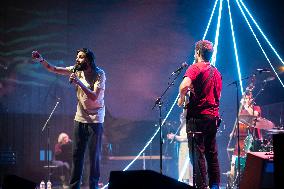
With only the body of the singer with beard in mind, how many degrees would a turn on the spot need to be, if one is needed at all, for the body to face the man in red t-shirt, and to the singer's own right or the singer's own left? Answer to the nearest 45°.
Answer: approximately 135° to the singer's own left

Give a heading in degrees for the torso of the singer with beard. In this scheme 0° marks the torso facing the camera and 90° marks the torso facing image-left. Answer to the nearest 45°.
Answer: approximately 45°

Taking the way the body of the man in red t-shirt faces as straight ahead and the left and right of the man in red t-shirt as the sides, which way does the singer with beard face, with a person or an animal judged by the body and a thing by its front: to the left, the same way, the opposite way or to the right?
to the left

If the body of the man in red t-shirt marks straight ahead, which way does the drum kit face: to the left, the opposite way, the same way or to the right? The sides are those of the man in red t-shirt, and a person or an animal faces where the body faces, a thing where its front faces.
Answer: to the left

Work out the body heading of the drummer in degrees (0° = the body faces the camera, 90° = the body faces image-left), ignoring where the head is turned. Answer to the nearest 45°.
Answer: approximately 45°

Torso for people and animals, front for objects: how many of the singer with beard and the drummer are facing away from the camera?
0

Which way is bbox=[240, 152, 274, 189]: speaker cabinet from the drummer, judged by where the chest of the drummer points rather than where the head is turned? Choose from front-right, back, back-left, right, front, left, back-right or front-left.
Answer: front-left

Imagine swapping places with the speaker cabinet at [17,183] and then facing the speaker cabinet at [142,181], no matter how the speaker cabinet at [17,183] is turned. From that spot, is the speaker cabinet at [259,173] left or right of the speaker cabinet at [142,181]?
left

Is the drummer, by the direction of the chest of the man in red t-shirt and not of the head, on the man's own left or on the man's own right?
on the man's own right

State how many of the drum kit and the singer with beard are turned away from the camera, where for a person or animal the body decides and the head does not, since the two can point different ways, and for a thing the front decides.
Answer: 0

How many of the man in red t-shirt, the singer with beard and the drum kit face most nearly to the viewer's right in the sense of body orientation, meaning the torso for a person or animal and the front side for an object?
0

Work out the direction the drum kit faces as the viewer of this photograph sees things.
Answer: facing the viewer and to the left of the viewer

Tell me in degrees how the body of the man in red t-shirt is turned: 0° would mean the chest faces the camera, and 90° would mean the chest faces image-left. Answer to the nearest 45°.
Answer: approximately 135°

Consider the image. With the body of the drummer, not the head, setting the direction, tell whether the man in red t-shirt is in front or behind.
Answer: in front
